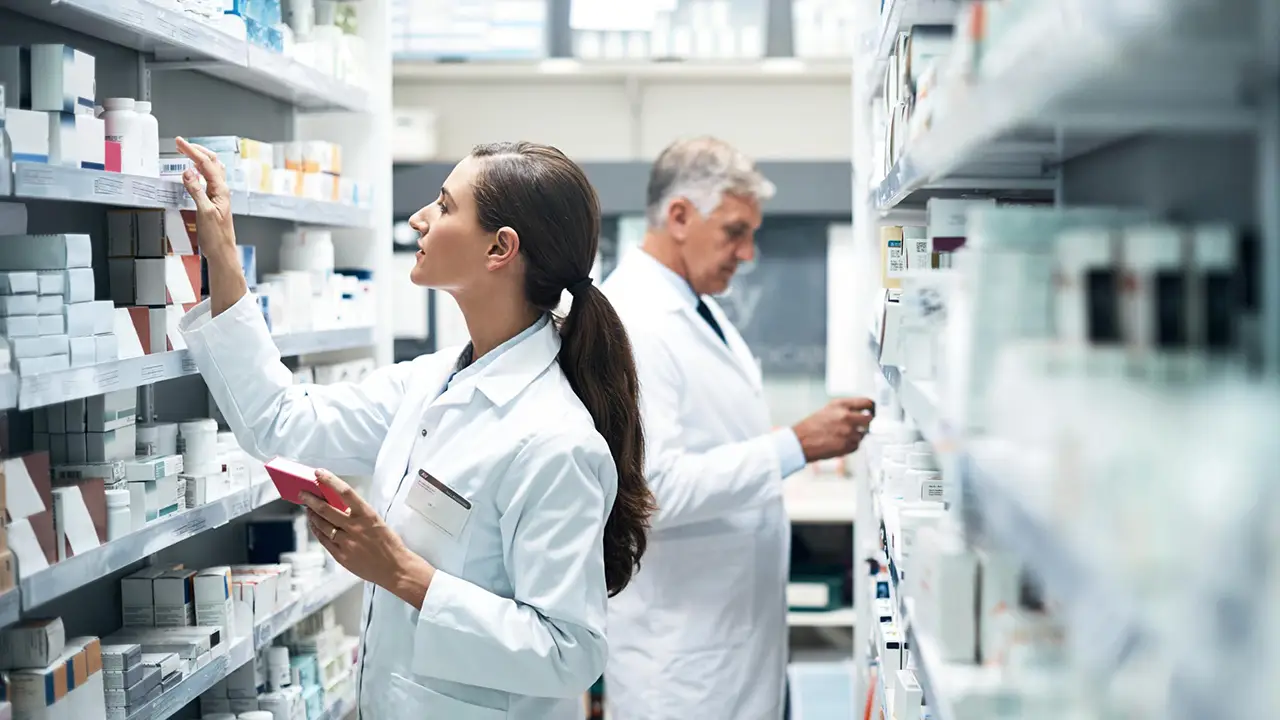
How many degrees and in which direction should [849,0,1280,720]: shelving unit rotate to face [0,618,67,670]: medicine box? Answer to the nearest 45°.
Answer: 0° — it already faces it

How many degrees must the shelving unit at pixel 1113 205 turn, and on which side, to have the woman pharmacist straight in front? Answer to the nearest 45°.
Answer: approximately 45° to its right

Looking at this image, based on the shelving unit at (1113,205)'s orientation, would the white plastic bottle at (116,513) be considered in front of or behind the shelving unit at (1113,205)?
in front

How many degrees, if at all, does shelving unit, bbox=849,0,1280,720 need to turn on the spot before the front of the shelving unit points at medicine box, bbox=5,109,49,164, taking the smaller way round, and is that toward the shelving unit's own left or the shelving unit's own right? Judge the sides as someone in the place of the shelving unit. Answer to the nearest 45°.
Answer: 0° — it already faces it

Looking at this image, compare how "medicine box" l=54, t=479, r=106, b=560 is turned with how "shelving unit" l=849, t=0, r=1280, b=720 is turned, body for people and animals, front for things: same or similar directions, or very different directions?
very different directions

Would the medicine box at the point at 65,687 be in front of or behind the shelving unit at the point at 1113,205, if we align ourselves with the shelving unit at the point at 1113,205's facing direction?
in front

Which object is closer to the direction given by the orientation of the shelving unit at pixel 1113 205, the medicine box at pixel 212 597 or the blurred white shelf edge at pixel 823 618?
the medicine box

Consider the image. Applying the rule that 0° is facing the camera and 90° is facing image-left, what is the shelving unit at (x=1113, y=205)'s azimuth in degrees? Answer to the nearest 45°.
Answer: approximately 90°

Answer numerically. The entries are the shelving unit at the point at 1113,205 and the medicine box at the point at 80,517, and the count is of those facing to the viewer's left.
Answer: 1

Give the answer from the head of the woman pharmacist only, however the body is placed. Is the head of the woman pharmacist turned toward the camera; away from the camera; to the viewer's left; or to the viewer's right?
to the viewer's left

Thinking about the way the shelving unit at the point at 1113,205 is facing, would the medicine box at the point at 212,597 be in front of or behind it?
in front
